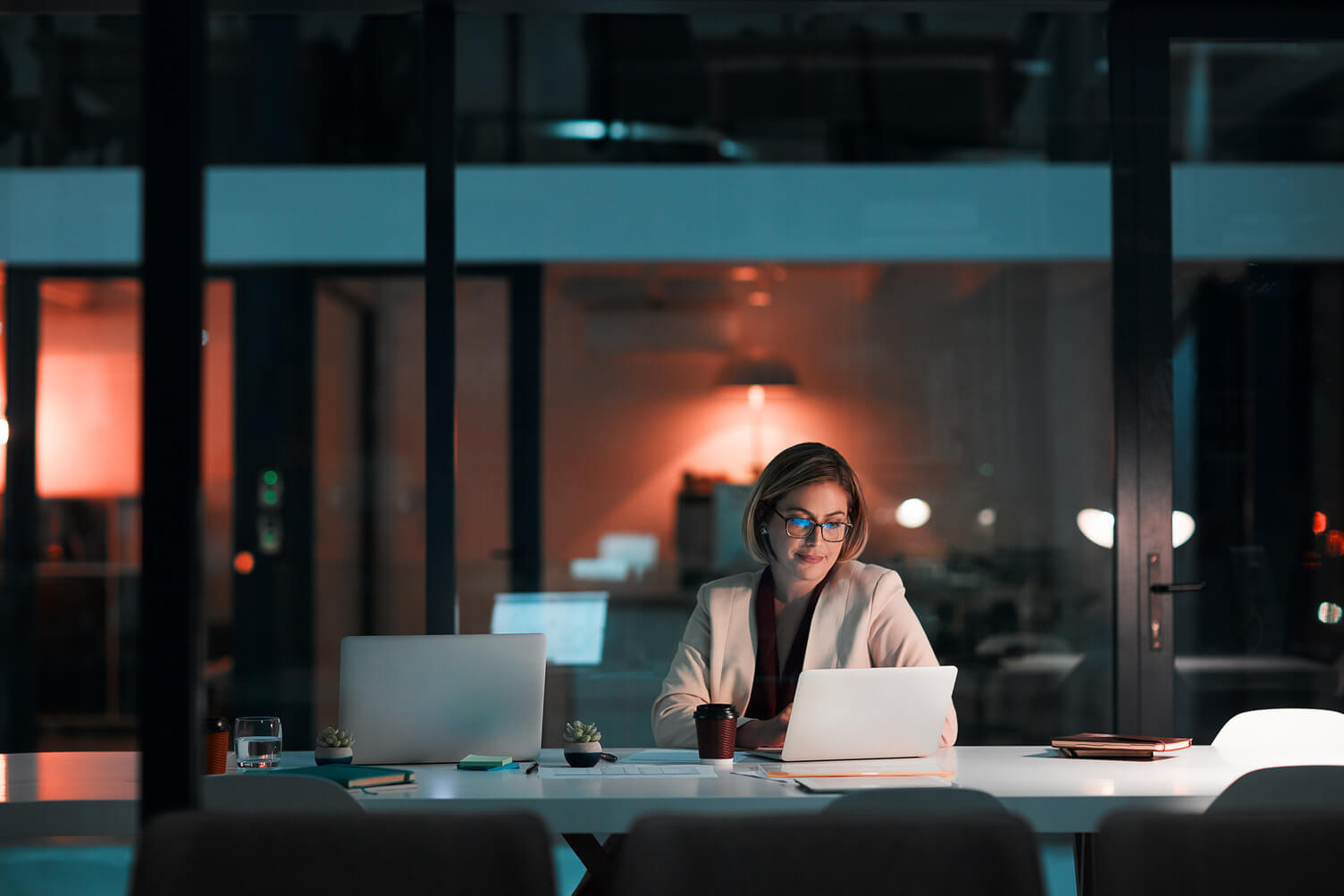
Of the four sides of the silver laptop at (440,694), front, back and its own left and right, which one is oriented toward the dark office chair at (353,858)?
back

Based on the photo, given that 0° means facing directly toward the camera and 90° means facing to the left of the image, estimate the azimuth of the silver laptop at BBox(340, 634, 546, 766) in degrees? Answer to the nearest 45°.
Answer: approximately 180°

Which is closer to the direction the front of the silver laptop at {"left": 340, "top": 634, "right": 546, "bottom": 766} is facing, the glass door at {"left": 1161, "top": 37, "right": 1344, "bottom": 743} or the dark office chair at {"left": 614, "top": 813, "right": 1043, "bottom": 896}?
the glass door

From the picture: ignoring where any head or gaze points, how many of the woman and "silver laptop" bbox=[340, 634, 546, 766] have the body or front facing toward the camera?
1

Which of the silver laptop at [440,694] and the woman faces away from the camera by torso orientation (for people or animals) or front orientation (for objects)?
the silver laptop

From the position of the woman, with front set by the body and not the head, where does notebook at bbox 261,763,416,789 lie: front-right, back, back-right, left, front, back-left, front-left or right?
front-right

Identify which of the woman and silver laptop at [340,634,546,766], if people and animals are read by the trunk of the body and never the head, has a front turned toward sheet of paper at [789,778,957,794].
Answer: the woman

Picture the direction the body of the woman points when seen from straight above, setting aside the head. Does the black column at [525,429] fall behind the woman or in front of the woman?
behind

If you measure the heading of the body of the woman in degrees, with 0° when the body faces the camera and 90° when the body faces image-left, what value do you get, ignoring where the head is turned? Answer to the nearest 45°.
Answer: approximately 0°

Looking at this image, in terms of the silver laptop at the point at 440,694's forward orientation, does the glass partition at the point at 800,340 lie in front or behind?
in front

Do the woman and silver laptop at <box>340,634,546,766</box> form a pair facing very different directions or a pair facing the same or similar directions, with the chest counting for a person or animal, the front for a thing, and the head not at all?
very different directions

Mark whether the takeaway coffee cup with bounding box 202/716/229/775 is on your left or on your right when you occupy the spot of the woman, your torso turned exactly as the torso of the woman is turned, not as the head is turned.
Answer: on your right

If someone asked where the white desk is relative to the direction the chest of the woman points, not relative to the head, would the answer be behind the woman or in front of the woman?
in front

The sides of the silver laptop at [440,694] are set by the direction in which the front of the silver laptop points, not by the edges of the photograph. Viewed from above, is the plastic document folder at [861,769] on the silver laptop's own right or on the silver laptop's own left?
on the silver laptop's own right
